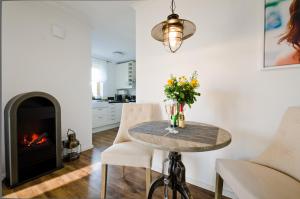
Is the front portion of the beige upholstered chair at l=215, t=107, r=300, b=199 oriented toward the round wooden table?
yes

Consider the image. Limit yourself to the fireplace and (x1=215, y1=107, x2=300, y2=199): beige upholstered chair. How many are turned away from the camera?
0

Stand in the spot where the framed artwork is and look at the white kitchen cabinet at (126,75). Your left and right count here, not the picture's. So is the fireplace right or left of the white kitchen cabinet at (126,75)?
left

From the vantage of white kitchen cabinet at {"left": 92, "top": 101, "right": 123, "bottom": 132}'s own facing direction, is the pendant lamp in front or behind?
in front

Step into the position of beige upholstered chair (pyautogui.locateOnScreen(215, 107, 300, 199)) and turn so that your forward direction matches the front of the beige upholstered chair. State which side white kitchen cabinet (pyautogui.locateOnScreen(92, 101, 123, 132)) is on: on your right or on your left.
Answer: on your right

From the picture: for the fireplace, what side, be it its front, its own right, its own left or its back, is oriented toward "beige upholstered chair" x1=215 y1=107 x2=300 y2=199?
front

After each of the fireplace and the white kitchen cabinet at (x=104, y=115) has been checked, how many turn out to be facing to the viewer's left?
0

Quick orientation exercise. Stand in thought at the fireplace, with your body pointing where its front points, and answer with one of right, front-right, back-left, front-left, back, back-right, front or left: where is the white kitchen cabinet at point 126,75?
left

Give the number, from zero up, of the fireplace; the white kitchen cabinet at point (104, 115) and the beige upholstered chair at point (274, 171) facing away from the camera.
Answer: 0

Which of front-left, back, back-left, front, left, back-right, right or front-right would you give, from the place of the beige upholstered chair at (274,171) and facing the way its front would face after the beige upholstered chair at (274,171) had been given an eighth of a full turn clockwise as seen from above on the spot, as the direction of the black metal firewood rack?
front

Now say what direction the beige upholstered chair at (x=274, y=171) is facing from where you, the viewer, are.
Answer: facing the viewer and to the left of the viewer

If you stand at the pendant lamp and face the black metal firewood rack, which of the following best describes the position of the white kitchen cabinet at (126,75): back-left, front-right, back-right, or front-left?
front-right

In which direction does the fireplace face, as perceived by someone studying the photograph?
facing the viewer and to the right of the viewer

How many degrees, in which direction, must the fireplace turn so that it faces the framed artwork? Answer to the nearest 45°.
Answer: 0° — it already faces it

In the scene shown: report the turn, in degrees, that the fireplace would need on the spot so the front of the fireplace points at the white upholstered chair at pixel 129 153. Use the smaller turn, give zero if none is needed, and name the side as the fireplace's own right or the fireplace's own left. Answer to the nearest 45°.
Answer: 0° — it already faces it
